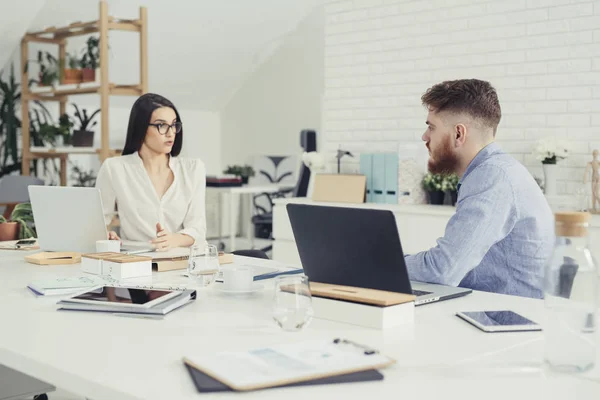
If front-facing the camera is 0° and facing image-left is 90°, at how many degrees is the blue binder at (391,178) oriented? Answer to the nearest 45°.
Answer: approximately 0°

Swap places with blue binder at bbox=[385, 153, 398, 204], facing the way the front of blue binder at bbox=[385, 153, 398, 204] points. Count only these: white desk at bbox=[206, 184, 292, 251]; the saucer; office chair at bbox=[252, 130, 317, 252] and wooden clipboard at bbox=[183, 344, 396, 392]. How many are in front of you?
2

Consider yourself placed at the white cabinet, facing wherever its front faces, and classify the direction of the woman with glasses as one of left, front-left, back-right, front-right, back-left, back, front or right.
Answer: front-right

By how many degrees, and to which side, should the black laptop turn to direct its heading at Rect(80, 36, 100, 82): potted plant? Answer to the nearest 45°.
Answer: approximately 90° to its left

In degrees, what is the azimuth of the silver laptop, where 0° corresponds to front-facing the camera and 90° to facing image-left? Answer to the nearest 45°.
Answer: approximately 225°

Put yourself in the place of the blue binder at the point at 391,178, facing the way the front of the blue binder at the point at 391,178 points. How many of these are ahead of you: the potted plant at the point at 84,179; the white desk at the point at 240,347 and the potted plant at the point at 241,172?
1

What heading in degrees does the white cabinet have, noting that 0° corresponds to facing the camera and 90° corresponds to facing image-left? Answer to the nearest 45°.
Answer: approximately 0°

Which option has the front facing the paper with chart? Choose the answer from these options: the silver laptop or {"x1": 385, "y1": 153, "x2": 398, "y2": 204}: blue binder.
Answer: the blue binder

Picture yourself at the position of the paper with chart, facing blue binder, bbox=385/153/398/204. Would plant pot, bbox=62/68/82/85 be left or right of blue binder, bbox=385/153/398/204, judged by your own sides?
left

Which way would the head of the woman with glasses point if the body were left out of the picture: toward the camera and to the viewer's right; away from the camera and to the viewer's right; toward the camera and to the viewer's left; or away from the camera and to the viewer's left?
toward the camera and to the viewer's right

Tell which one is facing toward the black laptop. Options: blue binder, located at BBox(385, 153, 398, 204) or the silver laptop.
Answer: the blue binder

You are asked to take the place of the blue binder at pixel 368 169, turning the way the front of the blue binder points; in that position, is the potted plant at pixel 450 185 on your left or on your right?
on your left

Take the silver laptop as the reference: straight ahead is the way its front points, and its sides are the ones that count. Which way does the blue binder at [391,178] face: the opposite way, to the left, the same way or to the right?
the opposite way

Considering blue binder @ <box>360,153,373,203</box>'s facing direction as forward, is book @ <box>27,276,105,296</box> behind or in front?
in front
